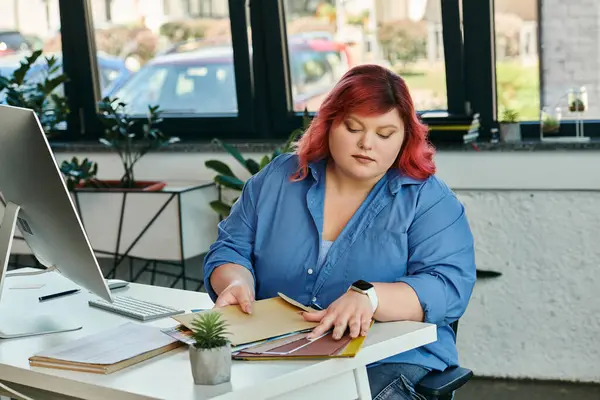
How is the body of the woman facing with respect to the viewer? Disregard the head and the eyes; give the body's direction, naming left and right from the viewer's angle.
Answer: facing the viewer and to the left of the viewer

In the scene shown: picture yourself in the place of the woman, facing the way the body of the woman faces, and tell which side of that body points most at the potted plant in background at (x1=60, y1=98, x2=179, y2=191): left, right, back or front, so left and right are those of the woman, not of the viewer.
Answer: right

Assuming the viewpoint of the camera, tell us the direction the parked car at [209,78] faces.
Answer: facing to the left of the viewer

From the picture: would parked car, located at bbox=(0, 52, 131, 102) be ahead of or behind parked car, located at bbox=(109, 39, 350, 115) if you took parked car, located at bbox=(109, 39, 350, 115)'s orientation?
ahead

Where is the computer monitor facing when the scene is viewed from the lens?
facing away from the viewer and to the right of the viewer

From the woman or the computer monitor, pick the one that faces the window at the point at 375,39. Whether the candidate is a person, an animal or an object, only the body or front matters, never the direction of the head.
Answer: the computer monitor

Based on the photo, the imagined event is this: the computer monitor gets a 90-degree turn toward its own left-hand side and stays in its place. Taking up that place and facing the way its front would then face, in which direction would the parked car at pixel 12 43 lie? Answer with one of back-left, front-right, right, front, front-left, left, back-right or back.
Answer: front-right

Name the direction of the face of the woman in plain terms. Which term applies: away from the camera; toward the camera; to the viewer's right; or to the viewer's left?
toward the camera

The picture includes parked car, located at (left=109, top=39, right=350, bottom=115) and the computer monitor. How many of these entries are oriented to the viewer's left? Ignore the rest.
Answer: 1
